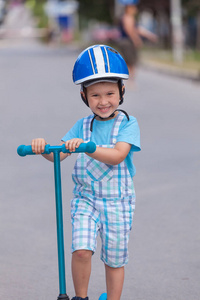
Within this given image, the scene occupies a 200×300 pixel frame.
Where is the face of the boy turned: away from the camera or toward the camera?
toward the camera

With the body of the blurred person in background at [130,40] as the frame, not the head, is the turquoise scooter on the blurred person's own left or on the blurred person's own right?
on the blurred person's own right

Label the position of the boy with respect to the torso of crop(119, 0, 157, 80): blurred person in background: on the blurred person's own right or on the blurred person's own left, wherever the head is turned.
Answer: on the blurred person's own right

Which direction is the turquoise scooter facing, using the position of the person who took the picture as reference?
facing the viewer and to the left of the viewer
